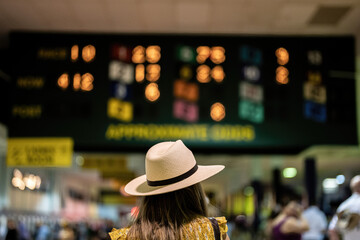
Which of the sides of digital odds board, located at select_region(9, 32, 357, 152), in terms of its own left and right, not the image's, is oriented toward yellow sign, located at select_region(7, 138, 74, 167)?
right

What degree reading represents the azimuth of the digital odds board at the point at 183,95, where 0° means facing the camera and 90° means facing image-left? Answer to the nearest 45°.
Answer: approximately 0°

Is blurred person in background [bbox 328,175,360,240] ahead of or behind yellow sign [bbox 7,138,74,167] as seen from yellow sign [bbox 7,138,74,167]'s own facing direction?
ahead

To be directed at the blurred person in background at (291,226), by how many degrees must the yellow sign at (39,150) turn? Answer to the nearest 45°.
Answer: approximately 45° to its left

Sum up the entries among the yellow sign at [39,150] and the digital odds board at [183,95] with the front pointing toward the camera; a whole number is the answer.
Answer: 2

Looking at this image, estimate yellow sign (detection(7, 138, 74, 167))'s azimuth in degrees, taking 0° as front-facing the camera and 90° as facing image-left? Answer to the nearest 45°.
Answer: approximately 0°

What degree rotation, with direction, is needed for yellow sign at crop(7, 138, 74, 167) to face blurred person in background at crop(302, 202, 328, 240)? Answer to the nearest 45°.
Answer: approximately 90° to its left

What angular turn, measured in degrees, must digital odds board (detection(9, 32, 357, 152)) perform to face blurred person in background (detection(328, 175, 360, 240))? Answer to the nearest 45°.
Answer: approximately 45° to its left
